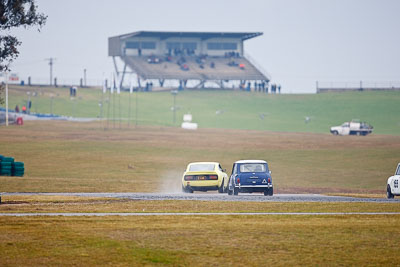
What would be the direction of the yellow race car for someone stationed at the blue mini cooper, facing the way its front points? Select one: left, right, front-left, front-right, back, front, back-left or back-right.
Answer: front-left

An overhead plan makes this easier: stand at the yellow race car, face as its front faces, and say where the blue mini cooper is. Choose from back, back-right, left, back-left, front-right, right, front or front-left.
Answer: back-right

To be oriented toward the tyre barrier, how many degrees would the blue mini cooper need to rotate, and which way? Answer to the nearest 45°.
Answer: approximately 45° to its left

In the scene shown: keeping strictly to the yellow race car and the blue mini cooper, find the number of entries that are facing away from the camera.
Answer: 2

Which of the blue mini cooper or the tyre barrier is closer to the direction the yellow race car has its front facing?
the tyre barrier

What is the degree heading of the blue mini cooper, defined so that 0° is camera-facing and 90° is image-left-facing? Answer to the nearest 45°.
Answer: approximately 180°

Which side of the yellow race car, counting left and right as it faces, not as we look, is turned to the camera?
back

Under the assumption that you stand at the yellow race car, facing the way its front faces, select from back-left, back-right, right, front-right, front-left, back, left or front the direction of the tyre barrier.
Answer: front-left
